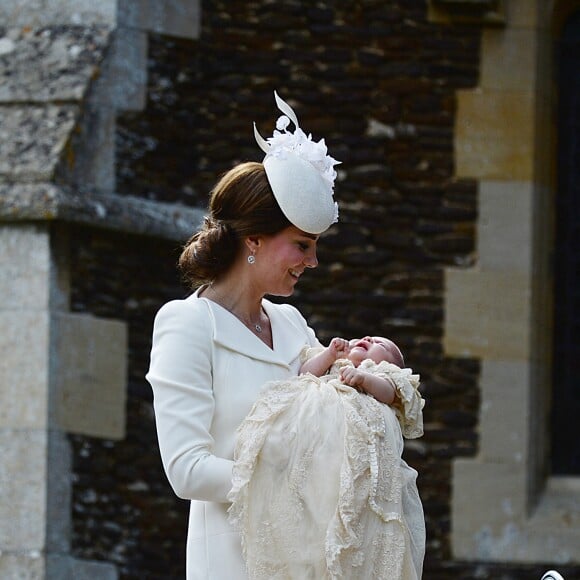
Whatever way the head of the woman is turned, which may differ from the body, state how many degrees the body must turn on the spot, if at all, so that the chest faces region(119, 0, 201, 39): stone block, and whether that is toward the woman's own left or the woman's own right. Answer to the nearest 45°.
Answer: approximately 135° to the woman's own left

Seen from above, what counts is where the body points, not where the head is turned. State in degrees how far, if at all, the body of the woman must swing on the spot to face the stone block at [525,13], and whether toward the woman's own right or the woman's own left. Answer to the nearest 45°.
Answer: approximately 135° to the woman's own left

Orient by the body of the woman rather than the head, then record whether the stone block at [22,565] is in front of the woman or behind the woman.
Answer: behind

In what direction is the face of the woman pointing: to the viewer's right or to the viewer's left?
to the viewer's right

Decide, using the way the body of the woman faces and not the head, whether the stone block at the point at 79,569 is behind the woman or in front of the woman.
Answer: behind

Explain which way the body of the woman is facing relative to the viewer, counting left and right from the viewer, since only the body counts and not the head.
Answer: facing the viewer and to the right of the viewer
